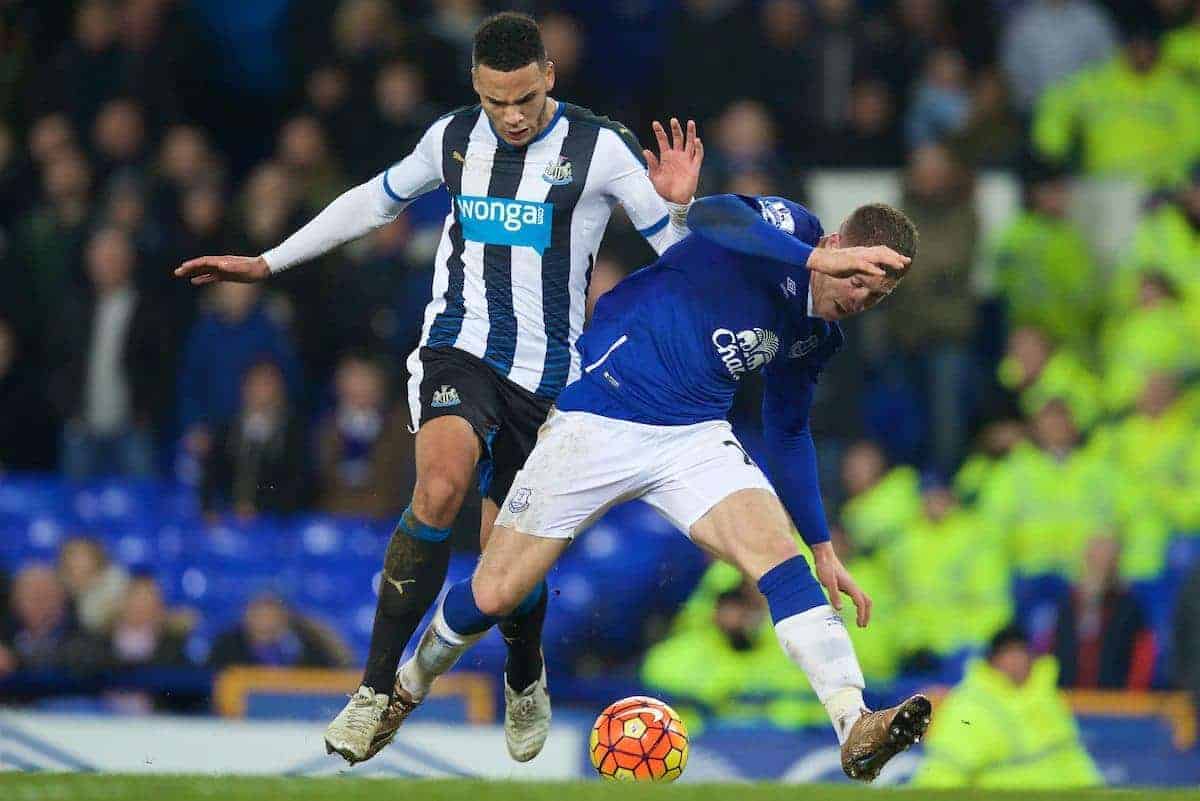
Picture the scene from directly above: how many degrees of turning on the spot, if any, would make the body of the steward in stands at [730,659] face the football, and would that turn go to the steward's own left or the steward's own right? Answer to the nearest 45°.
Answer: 0° — they already face it

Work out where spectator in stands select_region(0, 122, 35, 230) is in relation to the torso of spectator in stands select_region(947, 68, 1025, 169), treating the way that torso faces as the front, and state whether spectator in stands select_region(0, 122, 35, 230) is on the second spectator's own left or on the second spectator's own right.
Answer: on the second spectator's own right

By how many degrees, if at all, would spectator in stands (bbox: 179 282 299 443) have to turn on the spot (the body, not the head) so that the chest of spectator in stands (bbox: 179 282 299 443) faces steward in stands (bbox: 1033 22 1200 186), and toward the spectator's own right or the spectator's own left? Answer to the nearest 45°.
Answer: approximately 90° to the spectator's own left
